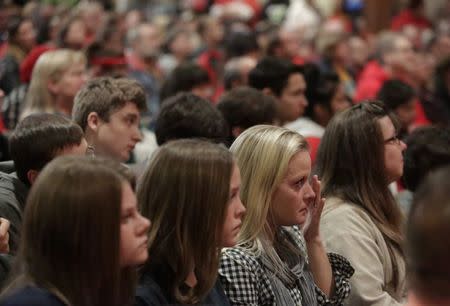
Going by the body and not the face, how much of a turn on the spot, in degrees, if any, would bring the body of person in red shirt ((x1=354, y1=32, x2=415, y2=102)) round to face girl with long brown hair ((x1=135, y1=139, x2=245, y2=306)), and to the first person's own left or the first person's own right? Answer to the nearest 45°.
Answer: approximately 90° to the first person's own right

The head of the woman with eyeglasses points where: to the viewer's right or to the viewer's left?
to the viewer's right

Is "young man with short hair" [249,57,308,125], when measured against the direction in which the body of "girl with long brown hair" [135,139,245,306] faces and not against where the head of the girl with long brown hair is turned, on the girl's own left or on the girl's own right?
on the girl's own left

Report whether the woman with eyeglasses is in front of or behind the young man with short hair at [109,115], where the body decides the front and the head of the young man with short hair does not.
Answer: in front

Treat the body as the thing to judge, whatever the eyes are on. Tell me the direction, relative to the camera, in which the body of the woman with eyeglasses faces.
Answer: to the viewer's right

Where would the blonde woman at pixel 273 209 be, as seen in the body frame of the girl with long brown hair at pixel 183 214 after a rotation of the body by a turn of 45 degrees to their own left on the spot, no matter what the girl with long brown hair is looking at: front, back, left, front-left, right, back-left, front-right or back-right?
front

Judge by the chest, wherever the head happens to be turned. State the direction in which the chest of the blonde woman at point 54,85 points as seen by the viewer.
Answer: to the viewer's right

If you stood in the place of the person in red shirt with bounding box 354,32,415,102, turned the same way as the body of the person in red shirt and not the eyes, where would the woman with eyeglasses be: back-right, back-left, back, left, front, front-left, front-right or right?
right

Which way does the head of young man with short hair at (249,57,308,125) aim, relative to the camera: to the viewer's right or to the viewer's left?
to the viewer's right

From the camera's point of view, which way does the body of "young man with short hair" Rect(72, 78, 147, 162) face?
to the viewer's right

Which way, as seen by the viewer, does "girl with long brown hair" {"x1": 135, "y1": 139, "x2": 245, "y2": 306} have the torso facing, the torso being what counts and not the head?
to the viewer's right

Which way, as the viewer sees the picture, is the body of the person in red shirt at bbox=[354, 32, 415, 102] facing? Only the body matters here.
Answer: to the viewer's right
